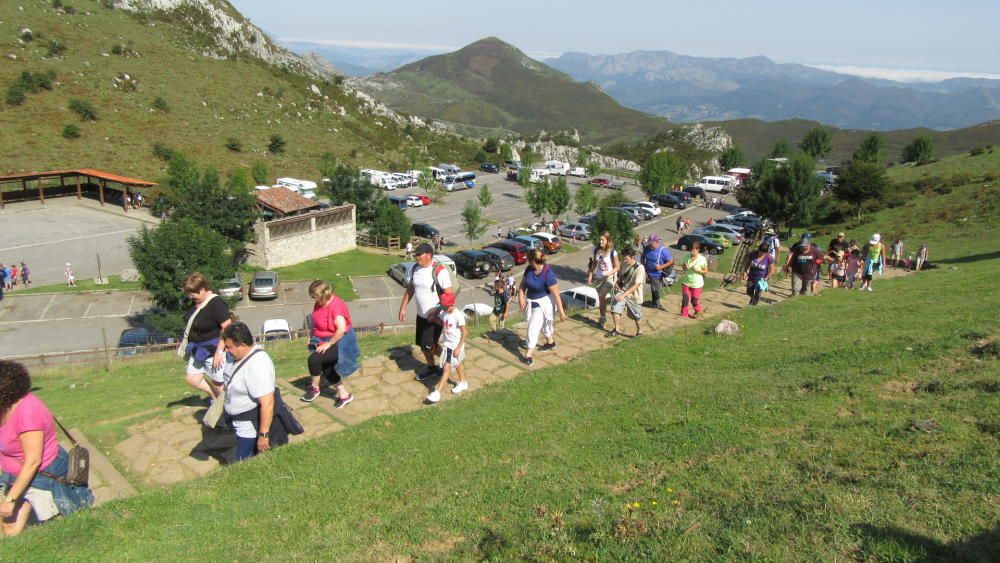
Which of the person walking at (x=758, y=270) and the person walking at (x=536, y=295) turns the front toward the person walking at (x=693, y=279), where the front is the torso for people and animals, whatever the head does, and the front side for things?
the person walking at (x=758, y=270)

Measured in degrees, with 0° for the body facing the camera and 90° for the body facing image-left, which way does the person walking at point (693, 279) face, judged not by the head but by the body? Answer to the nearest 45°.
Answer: approximately 45°

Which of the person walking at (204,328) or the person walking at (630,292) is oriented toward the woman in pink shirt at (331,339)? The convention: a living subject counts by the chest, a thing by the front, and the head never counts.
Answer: the person walking at (630,292)

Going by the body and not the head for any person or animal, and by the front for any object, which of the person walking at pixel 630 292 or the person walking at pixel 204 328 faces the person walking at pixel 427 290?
the person walking at pixel 630 292

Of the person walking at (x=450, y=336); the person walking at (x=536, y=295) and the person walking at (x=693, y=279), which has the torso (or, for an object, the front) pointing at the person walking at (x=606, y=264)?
the person walking at (x=693, y=279)

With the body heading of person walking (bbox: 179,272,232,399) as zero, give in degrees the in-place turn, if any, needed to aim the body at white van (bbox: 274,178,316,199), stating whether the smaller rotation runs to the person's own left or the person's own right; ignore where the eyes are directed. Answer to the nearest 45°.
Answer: approximately 135° to the person's own right

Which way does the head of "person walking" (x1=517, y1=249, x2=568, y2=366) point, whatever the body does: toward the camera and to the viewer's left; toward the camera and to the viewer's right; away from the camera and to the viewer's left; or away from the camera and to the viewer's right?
toward the camera and to the viewer's left

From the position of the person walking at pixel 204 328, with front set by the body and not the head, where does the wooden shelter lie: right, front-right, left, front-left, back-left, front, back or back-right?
back-right

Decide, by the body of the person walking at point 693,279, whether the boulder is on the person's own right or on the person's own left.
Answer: on the person's own left

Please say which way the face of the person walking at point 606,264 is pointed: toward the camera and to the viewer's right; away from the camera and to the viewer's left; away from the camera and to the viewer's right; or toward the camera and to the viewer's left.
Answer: toward the camera and to the viewer's left

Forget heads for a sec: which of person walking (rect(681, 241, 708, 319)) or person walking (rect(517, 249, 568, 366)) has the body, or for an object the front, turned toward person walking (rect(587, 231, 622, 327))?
person walking (rect(681, 241, 708, 319))

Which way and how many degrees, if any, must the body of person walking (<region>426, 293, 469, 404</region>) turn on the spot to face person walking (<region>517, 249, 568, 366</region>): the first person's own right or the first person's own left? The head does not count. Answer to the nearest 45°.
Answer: approximately 180°

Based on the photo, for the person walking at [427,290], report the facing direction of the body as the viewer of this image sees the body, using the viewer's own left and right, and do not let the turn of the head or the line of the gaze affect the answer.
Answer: facing the viewer and to the left of the viewer

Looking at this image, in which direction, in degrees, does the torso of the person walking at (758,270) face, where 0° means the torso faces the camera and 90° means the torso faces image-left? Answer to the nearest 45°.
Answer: approximately 45°

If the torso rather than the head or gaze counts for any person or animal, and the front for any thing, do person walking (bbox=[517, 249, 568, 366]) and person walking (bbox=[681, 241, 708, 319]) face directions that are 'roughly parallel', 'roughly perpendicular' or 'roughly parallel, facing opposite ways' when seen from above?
roughly parallel

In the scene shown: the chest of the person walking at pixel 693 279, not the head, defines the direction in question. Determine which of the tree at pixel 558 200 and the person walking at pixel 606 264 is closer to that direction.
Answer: the person walking
